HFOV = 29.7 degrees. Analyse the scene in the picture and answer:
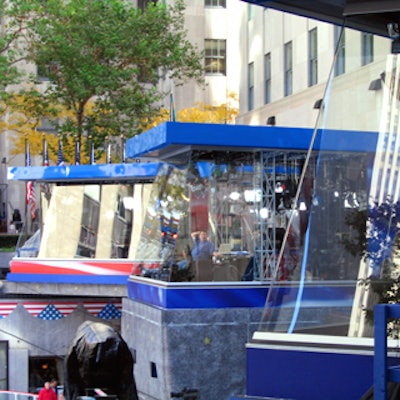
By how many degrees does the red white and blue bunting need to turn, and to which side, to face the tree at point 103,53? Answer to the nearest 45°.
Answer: approximately 180°

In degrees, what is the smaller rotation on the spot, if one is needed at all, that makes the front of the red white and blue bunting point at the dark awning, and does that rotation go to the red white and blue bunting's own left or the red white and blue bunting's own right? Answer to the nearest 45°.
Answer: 0° — it already faces it

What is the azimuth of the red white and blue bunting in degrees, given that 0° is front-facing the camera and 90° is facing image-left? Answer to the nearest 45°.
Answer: approximately 0°
